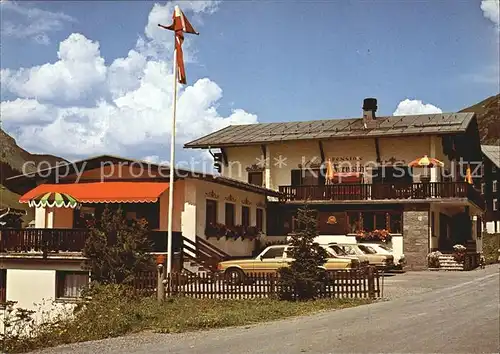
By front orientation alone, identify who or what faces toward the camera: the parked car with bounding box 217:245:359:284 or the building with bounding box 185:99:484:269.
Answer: the building

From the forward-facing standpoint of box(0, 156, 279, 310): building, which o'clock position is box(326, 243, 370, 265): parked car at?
The parked car is roughly at 8 o'clock from the building.

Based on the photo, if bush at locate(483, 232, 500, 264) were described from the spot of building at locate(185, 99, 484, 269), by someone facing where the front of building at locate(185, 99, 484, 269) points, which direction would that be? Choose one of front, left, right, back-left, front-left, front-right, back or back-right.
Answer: back-left

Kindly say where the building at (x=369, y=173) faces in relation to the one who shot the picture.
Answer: facing the viewer

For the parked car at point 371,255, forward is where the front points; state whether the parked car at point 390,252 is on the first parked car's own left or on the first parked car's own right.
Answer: on the first parked car's own left

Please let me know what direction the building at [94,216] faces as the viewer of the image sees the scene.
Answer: facing the viewer and to the left of the viewer

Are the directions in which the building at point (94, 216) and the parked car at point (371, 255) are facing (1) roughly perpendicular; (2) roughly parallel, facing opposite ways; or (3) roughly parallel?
roughly perpendicular

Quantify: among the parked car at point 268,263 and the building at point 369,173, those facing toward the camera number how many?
1

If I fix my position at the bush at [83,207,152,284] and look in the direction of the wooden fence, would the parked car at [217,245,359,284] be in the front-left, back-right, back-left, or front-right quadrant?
front-left

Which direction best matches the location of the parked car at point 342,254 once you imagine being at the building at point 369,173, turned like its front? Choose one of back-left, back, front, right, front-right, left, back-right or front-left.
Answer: front
